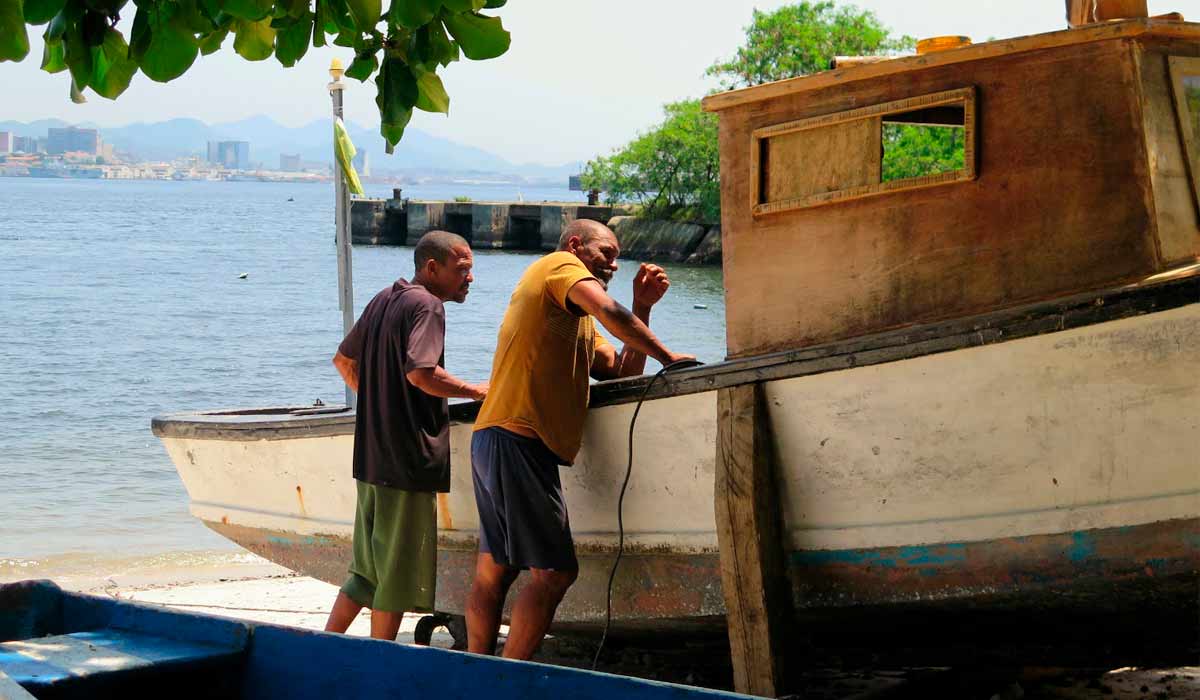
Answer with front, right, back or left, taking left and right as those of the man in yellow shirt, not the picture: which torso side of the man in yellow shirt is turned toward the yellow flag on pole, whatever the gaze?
left

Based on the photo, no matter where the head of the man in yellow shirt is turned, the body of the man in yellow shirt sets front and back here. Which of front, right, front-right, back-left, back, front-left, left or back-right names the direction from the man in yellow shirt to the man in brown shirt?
back-left

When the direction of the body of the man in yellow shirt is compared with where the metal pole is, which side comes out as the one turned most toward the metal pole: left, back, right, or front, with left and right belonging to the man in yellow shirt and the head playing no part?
left

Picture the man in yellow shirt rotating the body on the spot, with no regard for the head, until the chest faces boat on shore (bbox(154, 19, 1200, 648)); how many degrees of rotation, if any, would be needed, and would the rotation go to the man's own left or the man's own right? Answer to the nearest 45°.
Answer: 0° — they already face it

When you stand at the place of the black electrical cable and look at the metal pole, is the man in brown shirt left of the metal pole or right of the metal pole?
left

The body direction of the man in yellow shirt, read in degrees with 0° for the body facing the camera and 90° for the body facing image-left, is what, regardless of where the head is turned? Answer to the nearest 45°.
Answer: approximately 270°

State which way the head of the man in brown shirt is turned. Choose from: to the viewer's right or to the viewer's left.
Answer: to the viewer's right
